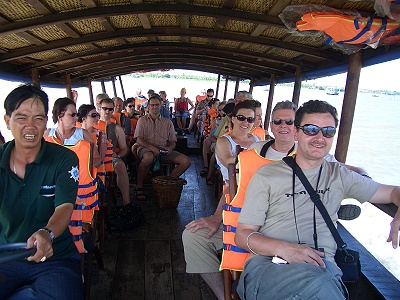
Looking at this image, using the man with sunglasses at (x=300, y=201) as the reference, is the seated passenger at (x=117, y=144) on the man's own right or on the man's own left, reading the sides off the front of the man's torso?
on the man's own right

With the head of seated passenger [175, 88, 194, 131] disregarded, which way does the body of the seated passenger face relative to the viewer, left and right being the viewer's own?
facing the viewer

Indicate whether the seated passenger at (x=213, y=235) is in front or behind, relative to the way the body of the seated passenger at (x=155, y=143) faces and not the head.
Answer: in front

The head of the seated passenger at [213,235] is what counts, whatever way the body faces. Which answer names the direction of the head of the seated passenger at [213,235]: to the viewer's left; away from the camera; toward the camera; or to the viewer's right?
toward the camera

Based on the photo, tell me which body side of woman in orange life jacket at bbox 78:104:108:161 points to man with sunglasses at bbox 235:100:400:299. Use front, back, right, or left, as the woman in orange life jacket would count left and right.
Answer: front

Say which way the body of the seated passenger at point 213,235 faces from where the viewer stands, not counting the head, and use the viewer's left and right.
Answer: facing the viewer and to the left of the viewer

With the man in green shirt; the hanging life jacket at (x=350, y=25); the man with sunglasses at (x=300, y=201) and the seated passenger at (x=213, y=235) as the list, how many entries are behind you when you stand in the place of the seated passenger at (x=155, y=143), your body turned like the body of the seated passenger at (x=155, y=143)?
0

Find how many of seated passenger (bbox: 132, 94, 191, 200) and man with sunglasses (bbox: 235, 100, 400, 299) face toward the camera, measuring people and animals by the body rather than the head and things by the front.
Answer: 2

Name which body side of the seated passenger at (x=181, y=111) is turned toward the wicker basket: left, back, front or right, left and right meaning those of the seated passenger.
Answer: front

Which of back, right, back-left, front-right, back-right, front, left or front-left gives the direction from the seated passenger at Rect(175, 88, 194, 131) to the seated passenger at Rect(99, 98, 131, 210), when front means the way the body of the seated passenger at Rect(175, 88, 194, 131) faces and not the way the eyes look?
front

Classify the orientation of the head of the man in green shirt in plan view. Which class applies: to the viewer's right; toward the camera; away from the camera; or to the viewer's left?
toward the camera

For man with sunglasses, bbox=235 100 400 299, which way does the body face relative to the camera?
toward the camera

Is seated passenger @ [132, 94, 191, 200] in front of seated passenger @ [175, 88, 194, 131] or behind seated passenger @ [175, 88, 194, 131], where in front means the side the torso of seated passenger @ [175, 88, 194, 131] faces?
in front

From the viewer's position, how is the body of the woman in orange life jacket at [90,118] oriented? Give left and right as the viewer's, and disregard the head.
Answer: facing the viewer and to the right of the viewer

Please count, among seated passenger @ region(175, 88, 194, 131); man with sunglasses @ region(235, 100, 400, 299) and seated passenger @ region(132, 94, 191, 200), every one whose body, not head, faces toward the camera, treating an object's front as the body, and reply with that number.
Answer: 3

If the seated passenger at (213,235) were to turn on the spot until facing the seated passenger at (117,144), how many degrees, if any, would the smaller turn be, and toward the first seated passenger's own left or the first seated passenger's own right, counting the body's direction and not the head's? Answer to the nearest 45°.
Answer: approximately 90° to the first seated passenger's own right
